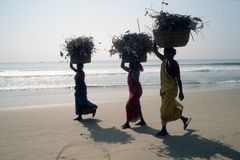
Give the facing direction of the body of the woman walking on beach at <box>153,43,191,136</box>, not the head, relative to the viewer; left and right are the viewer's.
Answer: facing to the left of the viewer

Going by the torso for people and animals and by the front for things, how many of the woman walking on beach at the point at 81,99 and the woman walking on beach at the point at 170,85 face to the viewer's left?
2

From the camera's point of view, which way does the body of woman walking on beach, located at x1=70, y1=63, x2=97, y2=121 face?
to the viewer's left

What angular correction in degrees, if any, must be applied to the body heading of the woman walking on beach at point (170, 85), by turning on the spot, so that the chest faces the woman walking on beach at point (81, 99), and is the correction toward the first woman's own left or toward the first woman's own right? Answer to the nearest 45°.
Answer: approximately 45° to the first woman's own right

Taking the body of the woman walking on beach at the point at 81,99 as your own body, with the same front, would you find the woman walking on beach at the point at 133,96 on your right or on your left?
on your left

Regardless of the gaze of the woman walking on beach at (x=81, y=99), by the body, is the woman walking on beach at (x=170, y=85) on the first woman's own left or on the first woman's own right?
on the first woman's own left

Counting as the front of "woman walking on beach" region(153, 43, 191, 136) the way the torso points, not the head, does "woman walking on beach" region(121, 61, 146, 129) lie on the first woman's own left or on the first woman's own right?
on the first woman's own right
